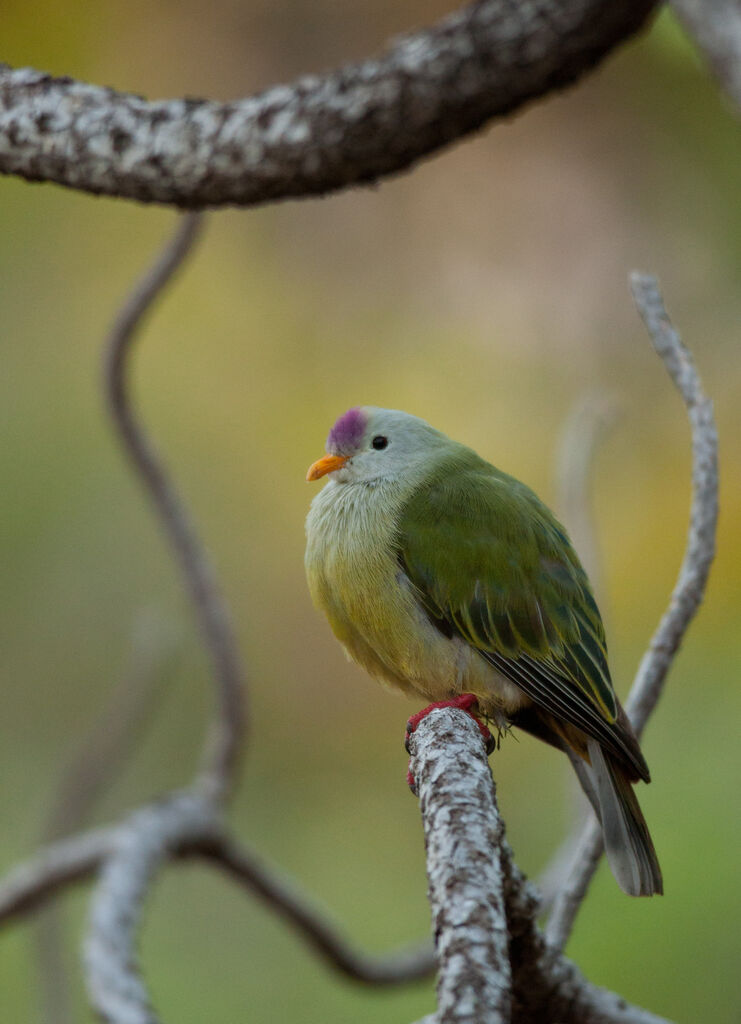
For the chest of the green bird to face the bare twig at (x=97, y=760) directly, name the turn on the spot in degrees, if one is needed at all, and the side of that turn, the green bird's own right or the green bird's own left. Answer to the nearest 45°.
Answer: approximately 45° to the green bird's own right

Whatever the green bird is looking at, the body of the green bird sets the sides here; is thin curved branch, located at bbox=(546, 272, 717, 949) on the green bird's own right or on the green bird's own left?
on the green bird's own left

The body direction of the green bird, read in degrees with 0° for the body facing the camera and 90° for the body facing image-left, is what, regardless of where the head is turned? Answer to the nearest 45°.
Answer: approximately 90°

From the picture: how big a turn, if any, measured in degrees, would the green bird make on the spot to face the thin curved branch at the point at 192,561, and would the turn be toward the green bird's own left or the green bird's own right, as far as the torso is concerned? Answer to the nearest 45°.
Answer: approximately 45° to the green bird's own right
